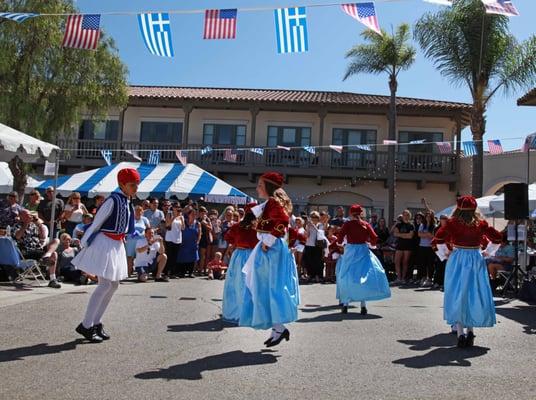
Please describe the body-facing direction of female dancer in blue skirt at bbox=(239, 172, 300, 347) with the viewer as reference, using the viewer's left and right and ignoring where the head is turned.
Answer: facing to the left of the viewer

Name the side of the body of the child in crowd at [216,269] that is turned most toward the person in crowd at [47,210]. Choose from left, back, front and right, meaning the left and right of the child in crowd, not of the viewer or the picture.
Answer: right

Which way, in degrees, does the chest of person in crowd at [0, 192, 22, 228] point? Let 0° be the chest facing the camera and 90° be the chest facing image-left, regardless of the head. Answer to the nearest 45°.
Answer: approximately 315°

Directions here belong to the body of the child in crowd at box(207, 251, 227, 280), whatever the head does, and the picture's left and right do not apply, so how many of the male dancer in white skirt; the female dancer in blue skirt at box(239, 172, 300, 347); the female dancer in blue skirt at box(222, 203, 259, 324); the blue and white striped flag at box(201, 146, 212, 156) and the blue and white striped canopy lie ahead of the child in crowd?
3

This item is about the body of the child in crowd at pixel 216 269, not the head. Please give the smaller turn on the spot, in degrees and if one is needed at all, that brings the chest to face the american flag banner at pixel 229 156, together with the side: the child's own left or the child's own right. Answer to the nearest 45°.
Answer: approximately 180°

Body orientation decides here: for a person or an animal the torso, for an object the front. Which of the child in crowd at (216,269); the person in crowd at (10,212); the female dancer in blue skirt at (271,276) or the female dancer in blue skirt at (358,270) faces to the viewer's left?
the female dancer in blue skirt at (271,276)

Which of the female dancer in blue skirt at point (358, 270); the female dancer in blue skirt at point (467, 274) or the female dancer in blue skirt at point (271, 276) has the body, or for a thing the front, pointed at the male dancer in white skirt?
the female dancer in blue skirt at point (271, 276)

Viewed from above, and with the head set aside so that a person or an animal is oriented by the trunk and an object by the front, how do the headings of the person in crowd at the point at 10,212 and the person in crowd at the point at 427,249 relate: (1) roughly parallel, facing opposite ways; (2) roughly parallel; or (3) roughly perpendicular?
roughly perpendicular

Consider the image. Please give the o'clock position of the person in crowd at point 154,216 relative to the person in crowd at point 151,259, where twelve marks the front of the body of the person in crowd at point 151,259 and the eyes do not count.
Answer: the person in crowd at point 154,216 is roughly at 6 o'clock from the person in crowd at point 151,259.
